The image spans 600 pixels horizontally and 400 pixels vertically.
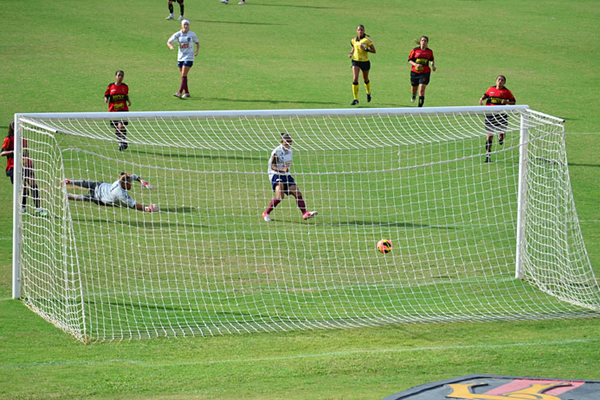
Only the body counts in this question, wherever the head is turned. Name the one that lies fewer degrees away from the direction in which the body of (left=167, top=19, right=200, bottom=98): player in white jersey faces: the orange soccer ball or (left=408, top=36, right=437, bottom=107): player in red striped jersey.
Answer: the orange soccer ball

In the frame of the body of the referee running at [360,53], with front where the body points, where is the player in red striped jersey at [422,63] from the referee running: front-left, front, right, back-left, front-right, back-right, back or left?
left

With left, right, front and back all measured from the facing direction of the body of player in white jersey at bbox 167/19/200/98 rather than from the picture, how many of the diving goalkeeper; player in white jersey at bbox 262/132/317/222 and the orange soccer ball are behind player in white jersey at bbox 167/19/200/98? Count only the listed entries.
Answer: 0

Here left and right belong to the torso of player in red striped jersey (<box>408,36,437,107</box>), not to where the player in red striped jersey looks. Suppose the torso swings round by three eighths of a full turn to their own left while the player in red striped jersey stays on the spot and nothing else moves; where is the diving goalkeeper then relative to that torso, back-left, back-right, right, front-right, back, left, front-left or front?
back

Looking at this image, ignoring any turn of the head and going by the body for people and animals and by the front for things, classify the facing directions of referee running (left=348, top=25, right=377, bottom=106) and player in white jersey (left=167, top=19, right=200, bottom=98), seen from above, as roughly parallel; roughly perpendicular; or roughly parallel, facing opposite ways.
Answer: roughly parallel

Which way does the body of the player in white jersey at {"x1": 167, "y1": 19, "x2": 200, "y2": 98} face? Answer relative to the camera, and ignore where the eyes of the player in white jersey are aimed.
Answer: toward the camera

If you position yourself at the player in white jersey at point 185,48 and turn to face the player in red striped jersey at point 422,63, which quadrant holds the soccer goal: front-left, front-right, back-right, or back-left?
front-right

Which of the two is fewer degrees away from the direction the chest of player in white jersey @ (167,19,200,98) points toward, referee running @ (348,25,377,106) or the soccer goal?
the soccer goal

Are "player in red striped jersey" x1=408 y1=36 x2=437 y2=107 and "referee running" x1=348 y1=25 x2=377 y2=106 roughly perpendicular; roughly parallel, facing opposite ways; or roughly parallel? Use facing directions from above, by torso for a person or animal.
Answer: roughly parallel

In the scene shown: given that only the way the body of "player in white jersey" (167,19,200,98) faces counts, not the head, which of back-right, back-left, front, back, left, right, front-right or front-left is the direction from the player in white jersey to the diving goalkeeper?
front

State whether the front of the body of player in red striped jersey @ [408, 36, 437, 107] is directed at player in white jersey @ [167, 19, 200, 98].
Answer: no

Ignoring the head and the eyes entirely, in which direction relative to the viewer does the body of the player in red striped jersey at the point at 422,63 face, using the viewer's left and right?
facing the viewer

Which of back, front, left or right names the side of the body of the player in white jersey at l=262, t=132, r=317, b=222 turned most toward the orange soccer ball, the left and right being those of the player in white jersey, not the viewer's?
front

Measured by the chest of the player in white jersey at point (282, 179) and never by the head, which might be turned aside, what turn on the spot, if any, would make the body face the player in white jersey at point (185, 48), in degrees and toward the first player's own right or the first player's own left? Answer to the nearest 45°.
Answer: approximately 135° to the first player's own left

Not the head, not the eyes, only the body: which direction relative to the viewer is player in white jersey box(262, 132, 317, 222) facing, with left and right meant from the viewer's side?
facing the viewer and to the right of the viewer

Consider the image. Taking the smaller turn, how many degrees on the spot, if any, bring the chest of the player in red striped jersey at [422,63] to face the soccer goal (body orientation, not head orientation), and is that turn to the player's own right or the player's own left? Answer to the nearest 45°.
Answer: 0° — they already face it

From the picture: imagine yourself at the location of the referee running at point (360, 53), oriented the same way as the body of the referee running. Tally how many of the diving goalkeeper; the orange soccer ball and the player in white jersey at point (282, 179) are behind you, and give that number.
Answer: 0

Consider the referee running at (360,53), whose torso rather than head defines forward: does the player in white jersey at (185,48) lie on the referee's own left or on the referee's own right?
on the referee's own right

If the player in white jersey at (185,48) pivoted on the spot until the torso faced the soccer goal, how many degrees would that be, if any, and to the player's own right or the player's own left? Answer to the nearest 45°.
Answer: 0° — they already face it
